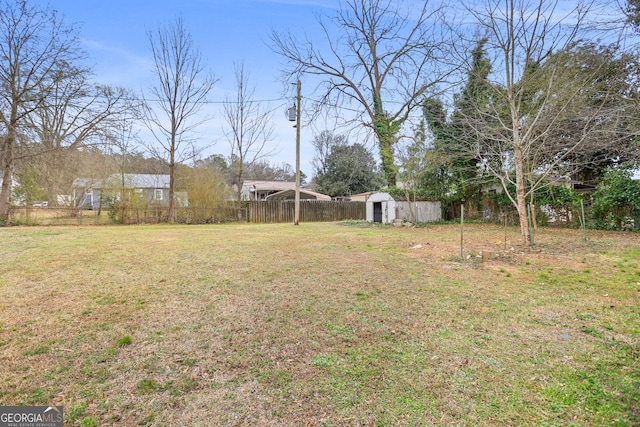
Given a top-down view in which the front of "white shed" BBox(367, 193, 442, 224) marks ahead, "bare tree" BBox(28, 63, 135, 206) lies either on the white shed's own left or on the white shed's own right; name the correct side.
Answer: on the white shed's own right

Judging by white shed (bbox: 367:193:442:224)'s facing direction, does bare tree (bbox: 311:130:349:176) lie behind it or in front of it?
behind

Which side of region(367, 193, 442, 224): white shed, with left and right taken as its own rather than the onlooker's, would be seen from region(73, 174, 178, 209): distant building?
right

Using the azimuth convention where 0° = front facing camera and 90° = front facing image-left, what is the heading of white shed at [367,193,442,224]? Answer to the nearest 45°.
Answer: approximately 0°

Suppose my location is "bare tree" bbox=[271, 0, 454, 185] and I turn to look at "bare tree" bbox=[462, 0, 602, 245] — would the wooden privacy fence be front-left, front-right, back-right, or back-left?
front-right

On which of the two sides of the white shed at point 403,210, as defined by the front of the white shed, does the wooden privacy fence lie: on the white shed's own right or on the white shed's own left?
on the white shed's own right

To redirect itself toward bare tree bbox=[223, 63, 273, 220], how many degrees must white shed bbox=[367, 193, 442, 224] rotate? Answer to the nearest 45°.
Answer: approximately 90° to its right
